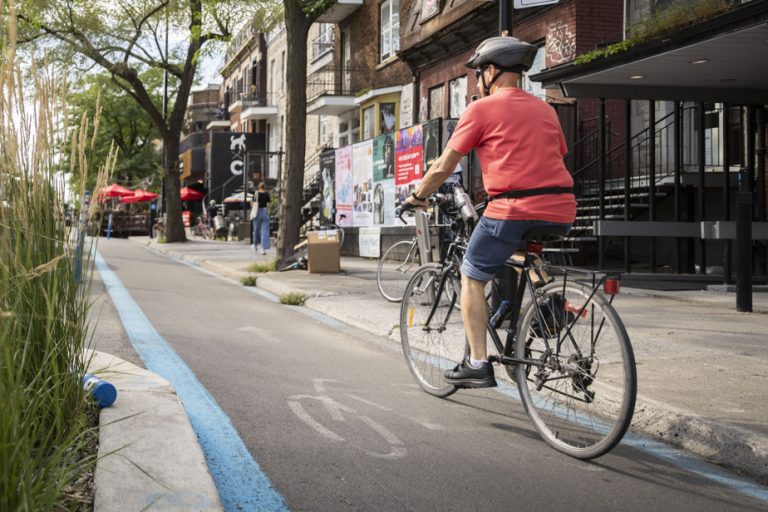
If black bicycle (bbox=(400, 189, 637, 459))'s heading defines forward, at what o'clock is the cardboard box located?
The cardboard box is roughly at 1 o'clock from the black bicycle.

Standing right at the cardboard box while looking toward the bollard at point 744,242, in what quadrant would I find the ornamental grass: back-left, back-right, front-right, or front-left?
front-right

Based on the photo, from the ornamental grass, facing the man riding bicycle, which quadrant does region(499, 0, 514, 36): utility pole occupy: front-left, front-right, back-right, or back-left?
front-left

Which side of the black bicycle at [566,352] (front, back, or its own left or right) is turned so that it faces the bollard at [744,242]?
right

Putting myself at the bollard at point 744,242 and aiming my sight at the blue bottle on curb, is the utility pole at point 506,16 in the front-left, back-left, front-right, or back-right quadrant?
front-right

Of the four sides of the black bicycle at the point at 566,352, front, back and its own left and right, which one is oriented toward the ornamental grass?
left

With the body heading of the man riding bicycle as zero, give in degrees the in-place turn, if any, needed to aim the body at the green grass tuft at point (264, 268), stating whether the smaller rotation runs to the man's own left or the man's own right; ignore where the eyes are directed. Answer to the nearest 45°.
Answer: approximately 45° to the man's own right

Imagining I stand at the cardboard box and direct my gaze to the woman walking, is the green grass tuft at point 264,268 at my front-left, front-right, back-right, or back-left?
front-left

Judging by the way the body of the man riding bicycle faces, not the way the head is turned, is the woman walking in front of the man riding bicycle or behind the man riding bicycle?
in front

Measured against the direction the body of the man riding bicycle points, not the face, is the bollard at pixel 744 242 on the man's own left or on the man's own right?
on the man's own right

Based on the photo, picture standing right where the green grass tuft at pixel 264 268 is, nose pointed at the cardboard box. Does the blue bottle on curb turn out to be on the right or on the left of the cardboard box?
right

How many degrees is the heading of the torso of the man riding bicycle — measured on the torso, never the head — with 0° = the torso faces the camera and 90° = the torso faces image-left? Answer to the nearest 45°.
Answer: approximately 135°

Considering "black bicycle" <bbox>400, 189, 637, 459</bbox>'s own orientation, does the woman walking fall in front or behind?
in front

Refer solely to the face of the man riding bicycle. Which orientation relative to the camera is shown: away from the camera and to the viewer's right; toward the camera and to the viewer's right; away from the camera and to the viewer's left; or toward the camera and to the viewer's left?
away from the camera and to the viewer's left

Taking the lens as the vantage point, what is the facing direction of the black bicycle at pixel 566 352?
facing away from the viewer and to the left of the viewer
